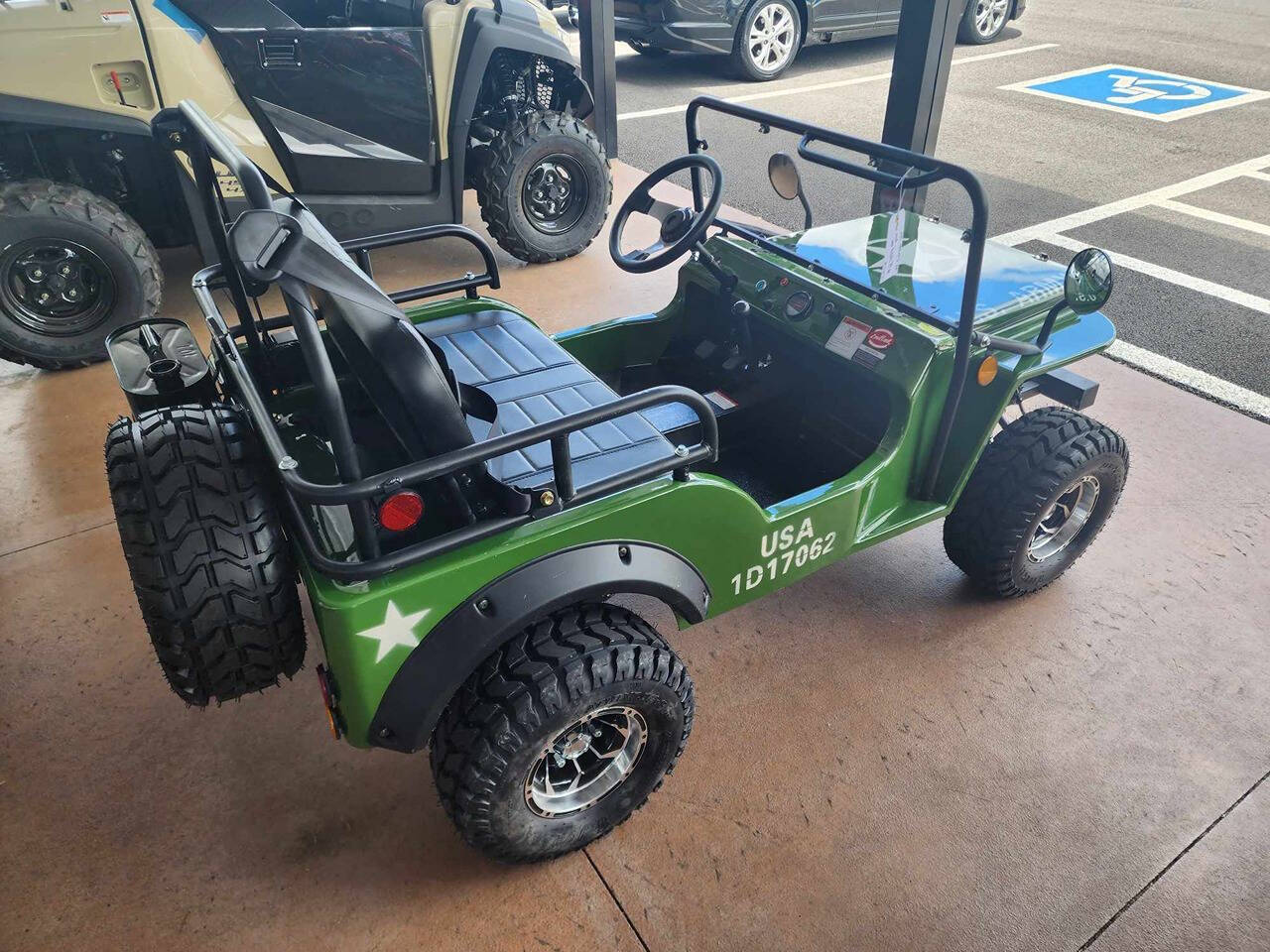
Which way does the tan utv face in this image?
to the viewer's right

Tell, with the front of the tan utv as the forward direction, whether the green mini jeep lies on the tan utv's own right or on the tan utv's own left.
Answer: on the tan utv's own right

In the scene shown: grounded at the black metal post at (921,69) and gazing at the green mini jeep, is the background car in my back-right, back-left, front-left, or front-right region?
back-right

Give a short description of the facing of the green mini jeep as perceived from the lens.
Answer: facing away from the viewer and to the right of the viewer

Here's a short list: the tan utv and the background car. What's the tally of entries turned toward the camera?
0

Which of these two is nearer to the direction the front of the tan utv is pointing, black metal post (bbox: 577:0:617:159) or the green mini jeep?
the black metal post

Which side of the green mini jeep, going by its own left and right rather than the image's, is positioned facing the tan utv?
left

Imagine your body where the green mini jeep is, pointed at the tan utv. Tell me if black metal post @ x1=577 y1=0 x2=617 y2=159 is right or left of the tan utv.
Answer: right

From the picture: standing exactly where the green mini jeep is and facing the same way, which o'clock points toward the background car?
The background car is roughly at 11 o'clock from the green mini jeep.

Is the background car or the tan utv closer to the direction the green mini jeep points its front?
the background car

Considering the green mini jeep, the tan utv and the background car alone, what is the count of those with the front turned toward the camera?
0

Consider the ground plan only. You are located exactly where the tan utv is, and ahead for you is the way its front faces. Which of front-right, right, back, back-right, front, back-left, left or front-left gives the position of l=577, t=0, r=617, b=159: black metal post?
front-left
